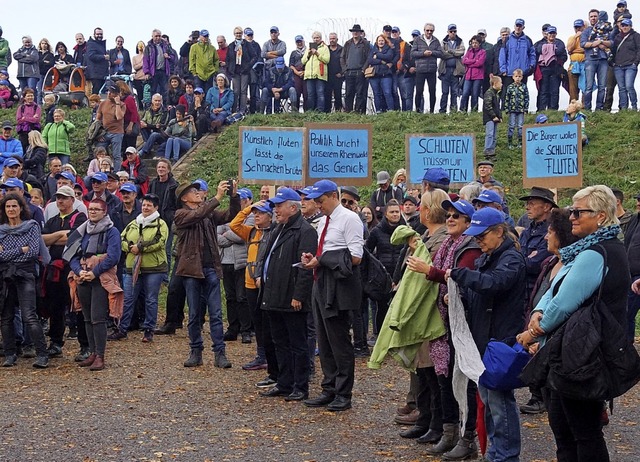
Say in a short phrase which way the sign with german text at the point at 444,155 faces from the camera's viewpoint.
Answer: facing the viewer

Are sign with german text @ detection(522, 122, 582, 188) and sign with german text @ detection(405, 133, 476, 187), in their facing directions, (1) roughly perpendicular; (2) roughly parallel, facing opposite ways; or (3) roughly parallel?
roughly parallel

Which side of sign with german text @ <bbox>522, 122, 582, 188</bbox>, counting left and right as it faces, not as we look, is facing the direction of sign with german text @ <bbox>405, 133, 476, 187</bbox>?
right

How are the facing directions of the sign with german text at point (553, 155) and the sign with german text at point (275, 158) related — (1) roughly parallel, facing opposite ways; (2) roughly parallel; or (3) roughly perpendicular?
roughly parallel

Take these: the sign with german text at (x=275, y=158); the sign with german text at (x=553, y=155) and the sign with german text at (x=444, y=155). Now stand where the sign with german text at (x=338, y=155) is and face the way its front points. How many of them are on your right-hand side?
1

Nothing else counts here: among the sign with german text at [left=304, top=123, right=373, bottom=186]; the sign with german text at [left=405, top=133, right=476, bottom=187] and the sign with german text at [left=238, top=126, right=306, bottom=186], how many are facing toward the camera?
3

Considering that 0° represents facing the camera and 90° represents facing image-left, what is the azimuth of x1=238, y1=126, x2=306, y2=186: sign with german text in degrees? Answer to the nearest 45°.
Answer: approximately 0°

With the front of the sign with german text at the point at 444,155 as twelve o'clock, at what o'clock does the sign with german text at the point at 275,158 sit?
the sign with german text at the point at 275,158 is roughly at 2 o'clock from the sign with german text at the point at 444,155.

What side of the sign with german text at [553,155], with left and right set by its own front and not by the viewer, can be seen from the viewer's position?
front

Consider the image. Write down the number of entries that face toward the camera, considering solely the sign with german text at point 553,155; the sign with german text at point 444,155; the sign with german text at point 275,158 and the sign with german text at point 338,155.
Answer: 4

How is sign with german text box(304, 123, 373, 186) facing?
toward the camera

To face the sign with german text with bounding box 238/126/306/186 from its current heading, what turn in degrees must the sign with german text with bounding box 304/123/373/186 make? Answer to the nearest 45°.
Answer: approximately 90° to its right

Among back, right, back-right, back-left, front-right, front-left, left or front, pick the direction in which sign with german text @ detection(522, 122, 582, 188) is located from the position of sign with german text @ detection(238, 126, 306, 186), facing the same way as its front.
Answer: left
